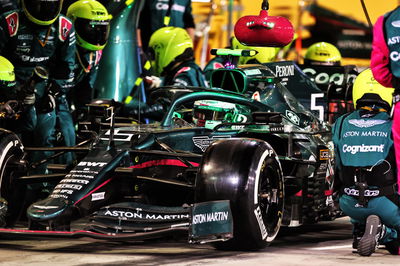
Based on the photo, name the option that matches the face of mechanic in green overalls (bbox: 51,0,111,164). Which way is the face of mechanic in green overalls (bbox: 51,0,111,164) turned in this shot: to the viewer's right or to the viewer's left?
to the viewer's right

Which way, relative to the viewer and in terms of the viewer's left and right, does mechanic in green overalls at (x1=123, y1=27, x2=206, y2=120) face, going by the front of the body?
facing to the left of the viewer

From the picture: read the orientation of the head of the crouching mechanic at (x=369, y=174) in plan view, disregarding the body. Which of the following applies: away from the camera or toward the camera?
away from the camera

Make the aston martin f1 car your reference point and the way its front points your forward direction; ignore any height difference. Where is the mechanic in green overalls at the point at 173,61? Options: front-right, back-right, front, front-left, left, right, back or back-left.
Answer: back-right
